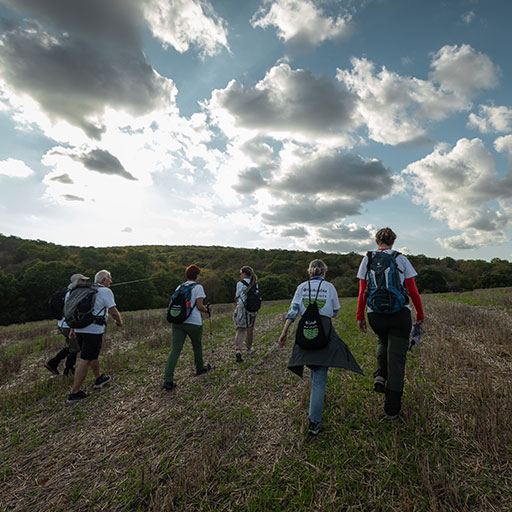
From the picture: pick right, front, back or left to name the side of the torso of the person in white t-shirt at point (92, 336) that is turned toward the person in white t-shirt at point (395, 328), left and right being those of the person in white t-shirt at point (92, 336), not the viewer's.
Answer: right

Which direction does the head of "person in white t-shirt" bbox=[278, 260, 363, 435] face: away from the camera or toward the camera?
away from the camera

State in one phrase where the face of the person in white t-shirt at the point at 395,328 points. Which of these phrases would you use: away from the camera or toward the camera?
away from the camera

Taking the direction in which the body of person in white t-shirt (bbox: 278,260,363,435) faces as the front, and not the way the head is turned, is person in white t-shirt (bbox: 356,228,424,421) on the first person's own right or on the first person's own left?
on the first person's own right

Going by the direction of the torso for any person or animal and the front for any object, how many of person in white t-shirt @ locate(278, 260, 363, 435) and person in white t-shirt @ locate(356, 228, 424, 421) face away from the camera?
2

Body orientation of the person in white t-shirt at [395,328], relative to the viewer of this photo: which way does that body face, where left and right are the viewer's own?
facing away from the viewer

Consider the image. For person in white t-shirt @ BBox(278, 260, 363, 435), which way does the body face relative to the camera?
away from the camera
